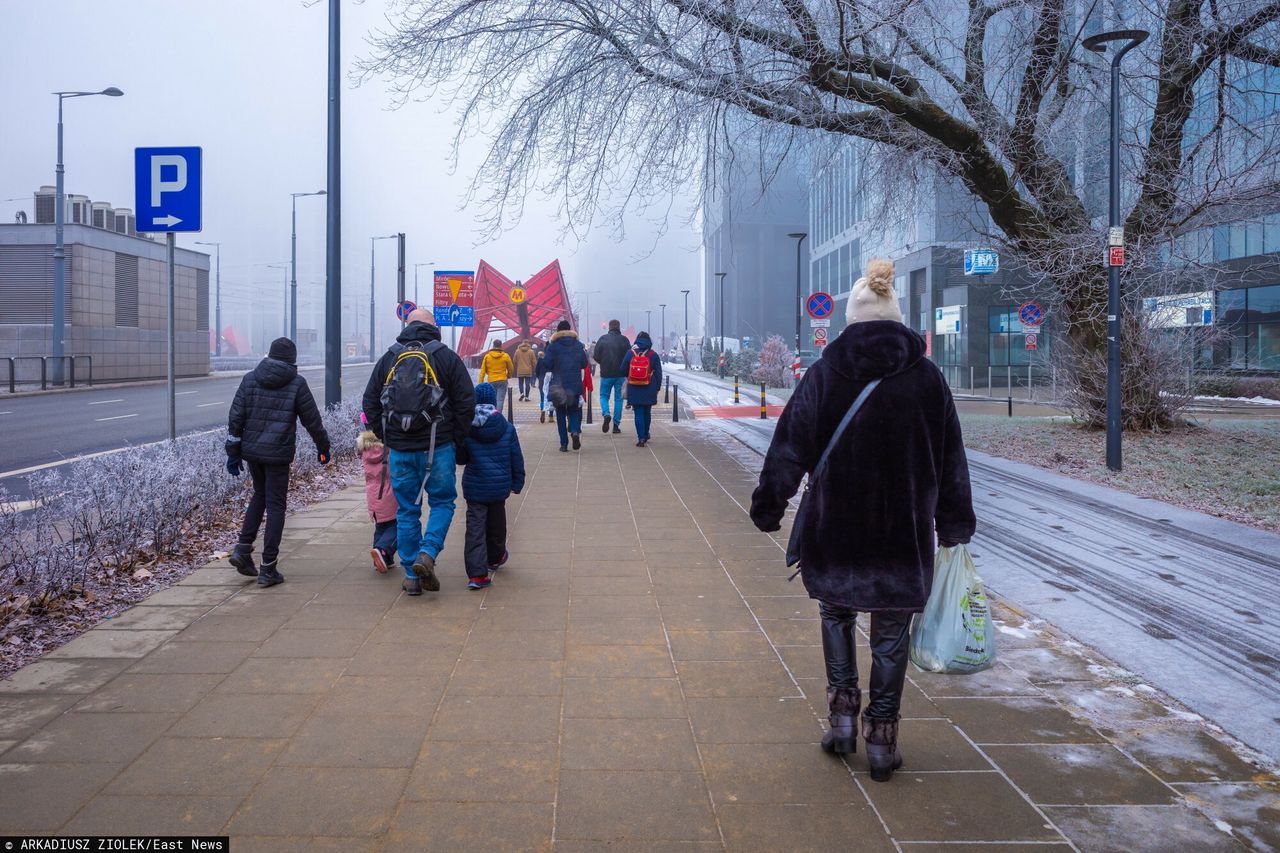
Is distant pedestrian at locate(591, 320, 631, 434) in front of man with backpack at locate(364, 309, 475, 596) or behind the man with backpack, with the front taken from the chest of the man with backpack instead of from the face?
in front

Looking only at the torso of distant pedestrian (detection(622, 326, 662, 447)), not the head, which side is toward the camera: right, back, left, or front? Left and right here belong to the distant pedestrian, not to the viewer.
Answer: back

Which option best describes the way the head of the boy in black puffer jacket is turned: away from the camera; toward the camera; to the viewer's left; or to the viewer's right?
away from the camera

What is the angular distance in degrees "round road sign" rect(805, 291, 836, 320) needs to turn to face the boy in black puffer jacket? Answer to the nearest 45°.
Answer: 0° — it already faces them

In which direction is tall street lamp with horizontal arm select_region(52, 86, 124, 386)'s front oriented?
to the viewer's right

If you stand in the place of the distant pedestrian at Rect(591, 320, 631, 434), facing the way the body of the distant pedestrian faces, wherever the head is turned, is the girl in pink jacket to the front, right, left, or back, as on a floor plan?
back

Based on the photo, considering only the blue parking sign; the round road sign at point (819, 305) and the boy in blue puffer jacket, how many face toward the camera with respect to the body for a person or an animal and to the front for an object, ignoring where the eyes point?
2

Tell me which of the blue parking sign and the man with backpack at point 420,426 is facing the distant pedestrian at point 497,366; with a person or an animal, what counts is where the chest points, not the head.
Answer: the man with backpack

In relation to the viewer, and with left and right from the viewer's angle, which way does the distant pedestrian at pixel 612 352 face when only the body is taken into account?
facing away from the viewer

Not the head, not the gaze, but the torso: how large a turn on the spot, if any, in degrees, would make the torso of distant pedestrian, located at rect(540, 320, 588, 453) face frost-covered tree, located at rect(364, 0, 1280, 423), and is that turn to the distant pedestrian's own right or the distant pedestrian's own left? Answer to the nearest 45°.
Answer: approximately 90° to the distant pedestrian's own right

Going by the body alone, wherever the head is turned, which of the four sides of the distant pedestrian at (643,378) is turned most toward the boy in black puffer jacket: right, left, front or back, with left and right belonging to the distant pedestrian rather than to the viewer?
back

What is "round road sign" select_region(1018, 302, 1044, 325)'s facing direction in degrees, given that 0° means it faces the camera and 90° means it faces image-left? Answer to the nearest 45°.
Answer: approximately 0°

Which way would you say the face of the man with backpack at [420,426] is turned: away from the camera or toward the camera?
away from the camera

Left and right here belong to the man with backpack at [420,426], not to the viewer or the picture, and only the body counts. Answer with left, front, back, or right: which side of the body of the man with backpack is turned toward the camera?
back
